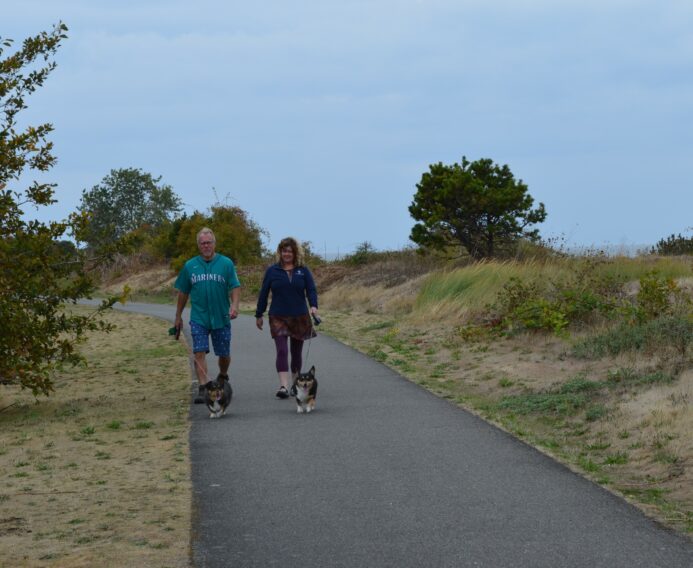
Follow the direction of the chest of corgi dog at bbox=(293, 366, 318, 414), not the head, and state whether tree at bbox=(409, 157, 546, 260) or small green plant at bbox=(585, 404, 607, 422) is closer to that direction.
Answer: the small green plant

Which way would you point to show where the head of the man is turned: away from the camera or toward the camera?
toward the camera

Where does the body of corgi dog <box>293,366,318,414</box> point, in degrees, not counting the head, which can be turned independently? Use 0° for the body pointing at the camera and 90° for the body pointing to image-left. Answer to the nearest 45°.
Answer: approximately 0°

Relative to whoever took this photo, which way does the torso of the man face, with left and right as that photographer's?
facing the viewer

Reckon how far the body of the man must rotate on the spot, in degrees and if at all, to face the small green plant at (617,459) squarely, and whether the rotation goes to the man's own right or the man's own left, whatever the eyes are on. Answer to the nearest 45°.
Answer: approximately 45° to the man's own left

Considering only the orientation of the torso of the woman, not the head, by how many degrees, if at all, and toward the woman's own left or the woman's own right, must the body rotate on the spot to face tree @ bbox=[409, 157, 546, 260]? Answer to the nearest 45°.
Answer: approximately 180°

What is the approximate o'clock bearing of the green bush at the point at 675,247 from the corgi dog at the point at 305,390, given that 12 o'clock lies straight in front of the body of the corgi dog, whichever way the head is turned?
The green bush is roughly at 7 o'clock from the corgi dog.

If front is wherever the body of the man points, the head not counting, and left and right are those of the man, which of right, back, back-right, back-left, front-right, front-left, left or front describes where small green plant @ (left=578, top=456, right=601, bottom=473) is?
front-left

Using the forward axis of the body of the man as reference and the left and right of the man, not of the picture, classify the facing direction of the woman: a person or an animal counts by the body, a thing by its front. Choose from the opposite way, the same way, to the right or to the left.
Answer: the same way

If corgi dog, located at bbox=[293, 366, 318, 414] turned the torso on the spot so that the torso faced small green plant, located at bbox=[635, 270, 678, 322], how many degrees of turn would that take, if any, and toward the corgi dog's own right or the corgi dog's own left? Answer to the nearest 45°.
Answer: approximately 135° to the corgi dog's own left

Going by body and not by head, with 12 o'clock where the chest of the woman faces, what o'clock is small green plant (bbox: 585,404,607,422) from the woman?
The small green plant is roughly at 10 o'clock from the woman.

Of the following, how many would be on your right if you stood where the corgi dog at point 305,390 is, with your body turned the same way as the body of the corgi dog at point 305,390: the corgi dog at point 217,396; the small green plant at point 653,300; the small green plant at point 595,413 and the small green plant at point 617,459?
1

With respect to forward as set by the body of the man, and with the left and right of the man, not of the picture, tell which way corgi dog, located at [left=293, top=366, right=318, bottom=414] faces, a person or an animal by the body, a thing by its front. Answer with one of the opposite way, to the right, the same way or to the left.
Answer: the same way

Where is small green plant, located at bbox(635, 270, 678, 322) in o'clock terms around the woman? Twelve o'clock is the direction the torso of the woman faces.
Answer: The small green plant is roughly at 8 o'clock from the woman.

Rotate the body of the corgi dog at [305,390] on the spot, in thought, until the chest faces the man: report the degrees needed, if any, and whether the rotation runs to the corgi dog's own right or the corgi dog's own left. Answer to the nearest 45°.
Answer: approximately 90° to the corgi dog's own right

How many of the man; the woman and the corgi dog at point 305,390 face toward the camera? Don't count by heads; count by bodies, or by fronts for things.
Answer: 3
